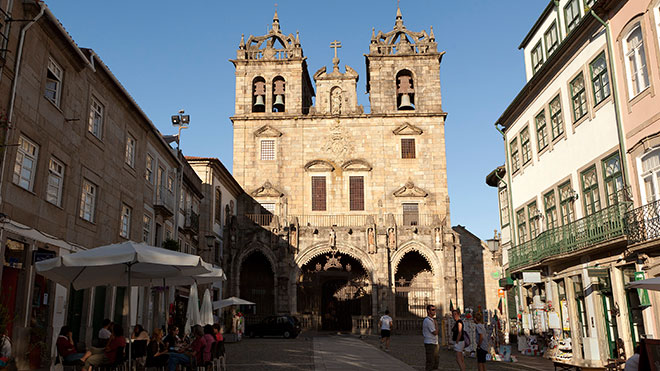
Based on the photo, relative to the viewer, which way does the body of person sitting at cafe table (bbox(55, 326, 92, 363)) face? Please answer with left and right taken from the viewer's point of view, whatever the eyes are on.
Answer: facing to the right of the viewer

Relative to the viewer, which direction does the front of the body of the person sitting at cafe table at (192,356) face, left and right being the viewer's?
facing to the left of the viewer

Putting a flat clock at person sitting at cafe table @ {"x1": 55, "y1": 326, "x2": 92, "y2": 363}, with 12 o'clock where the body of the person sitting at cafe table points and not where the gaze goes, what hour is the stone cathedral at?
The stone cathedral is roughly at 10 o'clock from the person sitting at cafe table.

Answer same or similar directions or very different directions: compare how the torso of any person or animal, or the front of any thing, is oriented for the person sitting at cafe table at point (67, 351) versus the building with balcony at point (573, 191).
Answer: very different directions

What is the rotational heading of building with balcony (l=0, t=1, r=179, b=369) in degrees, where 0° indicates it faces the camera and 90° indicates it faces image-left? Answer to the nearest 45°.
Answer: approximately 315°

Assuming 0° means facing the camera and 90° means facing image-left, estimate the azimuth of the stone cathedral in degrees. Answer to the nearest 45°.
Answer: approximately 0°

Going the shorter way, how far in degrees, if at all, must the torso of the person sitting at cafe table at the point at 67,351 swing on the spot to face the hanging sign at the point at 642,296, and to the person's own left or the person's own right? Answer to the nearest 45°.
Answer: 0° — they already face it

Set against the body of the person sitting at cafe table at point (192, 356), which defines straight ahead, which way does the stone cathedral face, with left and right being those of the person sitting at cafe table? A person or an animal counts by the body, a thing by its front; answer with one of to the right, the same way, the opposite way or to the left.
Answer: to the left
